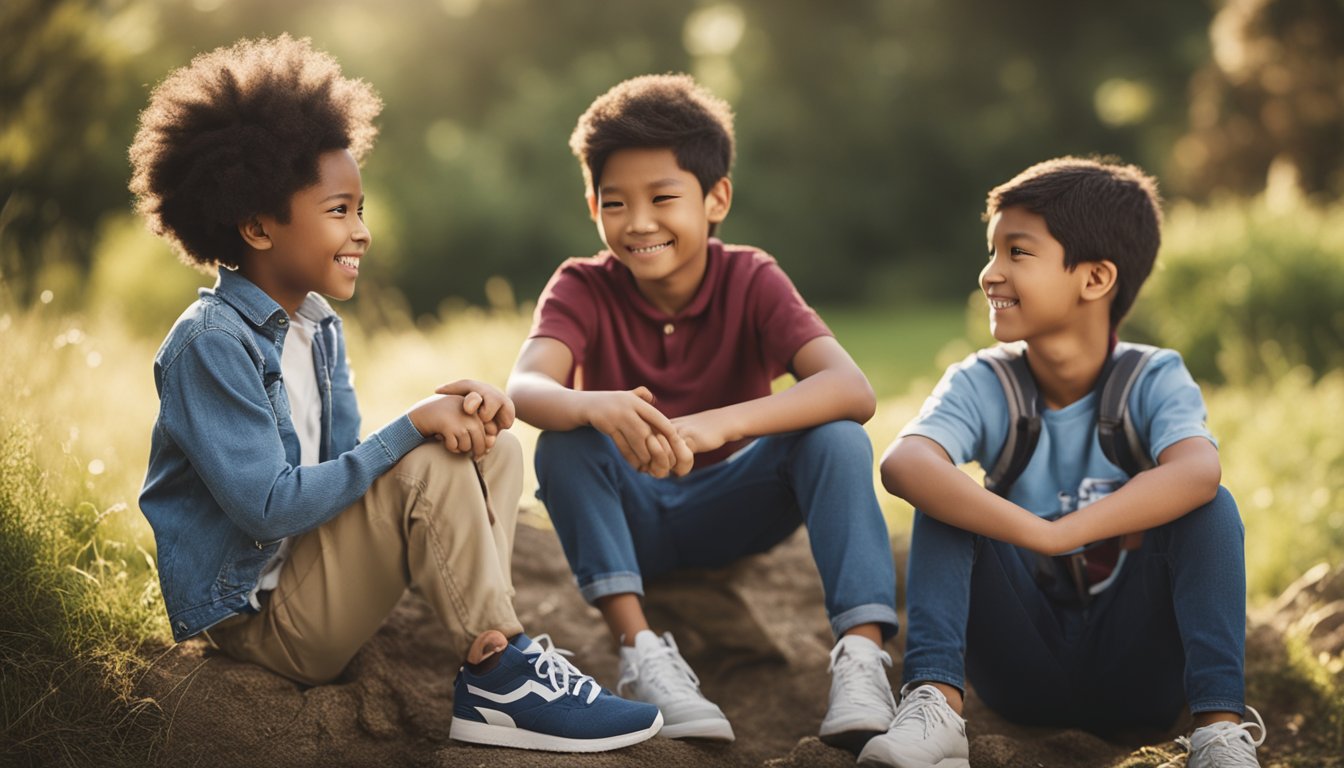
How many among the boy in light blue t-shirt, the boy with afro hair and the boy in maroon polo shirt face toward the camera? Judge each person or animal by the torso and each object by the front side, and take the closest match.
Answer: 2

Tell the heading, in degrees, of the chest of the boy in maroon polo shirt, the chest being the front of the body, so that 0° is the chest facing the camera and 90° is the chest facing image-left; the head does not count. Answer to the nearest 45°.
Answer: approximately 0°

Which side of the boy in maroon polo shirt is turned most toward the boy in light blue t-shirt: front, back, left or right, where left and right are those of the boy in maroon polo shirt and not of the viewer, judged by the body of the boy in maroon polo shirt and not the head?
left

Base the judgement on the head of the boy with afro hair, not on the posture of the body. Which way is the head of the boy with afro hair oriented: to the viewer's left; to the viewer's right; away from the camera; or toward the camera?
to the viewer's right

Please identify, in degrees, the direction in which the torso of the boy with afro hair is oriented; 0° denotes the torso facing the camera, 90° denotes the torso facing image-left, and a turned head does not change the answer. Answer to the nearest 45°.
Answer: approximately 270°

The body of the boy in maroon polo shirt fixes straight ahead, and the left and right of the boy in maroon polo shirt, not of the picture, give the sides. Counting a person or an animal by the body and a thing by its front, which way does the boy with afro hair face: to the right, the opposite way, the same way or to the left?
to the left

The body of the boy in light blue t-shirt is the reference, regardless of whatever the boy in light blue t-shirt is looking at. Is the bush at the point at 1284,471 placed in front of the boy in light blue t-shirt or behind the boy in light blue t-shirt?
behind

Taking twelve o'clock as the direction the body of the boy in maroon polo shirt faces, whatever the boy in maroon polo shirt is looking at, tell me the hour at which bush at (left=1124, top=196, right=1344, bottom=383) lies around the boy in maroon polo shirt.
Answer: The bush is roughly at 7 o'clock from the boy in maroon polo shirt.
